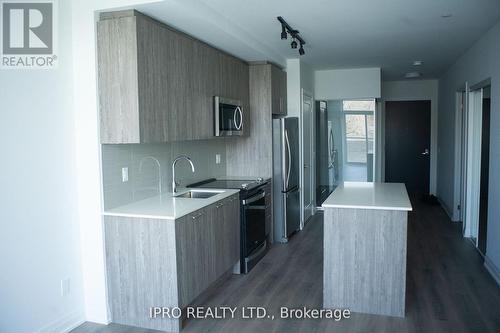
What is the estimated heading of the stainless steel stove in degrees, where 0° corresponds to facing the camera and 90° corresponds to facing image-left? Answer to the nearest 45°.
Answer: approximately 315°

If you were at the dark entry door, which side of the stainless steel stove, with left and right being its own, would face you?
left

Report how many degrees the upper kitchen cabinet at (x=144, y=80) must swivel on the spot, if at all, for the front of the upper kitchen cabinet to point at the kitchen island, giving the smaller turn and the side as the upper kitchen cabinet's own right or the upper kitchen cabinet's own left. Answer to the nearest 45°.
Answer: approximately 45° to the upper kitchen cabinet's own left

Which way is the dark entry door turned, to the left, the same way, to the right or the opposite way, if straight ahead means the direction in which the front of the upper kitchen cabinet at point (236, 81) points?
to the right

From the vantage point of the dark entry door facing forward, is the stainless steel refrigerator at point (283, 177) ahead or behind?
ahead

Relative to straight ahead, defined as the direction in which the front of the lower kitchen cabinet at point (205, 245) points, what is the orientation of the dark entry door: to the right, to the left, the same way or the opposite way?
to the right

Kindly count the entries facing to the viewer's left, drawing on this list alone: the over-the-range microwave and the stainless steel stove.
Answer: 0

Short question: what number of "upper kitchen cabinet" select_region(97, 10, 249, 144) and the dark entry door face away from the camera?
0

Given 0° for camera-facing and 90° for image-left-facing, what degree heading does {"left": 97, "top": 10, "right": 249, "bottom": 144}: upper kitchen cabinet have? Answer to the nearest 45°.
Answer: approximately 315°

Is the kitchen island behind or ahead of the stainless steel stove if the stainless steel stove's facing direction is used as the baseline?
ahead
